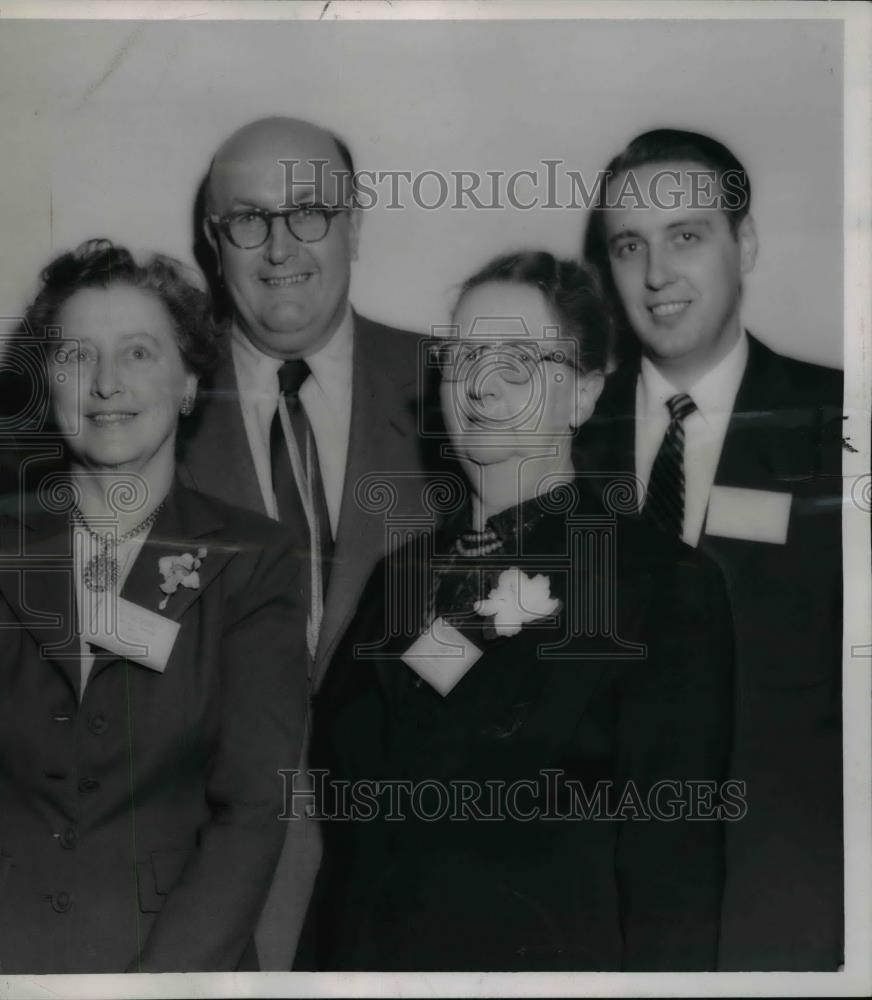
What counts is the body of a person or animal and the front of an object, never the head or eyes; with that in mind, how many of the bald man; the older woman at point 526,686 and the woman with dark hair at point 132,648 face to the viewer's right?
0

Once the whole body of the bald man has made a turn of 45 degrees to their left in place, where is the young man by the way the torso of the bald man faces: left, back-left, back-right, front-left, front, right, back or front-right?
front-left

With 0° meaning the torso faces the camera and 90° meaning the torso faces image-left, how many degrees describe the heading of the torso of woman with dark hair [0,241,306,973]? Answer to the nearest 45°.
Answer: approximately 45°

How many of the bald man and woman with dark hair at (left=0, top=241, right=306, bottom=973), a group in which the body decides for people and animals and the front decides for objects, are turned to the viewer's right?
0

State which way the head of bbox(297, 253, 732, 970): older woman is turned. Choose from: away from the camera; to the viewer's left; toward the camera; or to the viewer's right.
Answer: toward the camera

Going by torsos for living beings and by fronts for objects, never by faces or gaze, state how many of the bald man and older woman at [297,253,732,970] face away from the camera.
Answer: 0

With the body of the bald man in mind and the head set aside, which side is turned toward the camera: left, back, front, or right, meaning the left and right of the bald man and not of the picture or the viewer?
front

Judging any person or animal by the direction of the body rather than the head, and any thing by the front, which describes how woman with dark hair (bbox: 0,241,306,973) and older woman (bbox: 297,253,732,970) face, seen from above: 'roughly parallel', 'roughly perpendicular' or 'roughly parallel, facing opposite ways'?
roughly parallel

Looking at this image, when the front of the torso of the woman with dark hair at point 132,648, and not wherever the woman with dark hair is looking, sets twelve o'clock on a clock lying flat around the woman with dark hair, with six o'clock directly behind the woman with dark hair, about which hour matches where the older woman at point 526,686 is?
The older woman is roughly at 8 o'clock from the woman with dark hair.

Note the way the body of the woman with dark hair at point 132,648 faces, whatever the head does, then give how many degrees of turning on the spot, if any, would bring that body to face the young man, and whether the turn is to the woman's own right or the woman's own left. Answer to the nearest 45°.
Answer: approximately 135° to the woman's own left

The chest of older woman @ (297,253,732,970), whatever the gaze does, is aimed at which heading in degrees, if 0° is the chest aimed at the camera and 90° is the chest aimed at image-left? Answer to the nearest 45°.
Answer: approximately 45°

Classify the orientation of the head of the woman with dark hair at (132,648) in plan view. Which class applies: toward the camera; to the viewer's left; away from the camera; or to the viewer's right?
toward the camera
